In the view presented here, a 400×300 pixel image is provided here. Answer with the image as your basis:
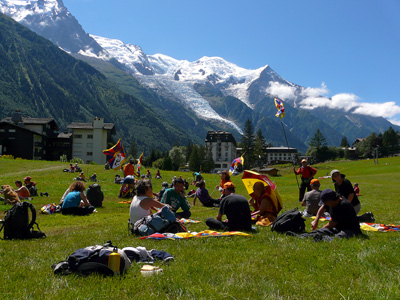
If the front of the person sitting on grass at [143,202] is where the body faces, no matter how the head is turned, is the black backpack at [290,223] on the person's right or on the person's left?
on the person's right

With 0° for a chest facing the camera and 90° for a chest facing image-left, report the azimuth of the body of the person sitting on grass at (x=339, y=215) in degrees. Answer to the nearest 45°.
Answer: approximately 90°

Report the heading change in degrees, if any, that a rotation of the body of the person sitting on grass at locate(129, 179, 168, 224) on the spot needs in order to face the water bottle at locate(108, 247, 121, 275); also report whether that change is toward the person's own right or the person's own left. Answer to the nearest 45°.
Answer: approximately 135° to the person's own right

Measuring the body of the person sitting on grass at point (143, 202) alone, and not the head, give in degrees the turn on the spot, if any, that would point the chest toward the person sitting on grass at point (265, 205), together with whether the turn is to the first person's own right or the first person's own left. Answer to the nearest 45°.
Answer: approximately 45° to the first person's own right

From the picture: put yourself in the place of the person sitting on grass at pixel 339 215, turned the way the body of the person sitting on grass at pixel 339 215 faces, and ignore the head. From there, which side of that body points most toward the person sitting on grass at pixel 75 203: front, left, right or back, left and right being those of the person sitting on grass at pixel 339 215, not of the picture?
front

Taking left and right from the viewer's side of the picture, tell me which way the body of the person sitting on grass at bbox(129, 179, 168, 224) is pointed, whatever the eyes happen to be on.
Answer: facing away from the viewer and to the right of the viewer

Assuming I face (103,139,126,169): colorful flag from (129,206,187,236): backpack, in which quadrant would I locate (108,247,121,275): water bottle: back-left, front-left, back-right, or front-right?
back-left

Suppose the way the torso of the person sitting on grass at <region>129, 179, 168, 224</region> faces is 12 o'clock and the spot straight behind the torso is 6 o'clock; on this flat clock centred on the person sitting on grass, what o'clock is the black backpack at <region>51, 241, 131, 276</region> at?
The black backpack is roughly at 5 o'clock from the person sitting on grass.

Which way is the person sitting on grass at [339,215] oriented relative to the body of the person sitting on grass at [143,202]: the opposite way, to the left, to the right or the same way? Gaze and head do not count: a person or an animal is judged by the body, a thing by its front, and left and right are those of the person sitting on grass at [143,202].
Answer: to the left

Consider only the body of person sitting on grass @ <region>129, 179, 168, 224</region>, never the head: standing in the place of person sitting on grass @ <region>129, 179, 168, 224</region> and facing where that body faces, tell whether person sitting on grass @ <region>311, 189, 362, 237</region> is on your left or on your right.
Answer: on your right
